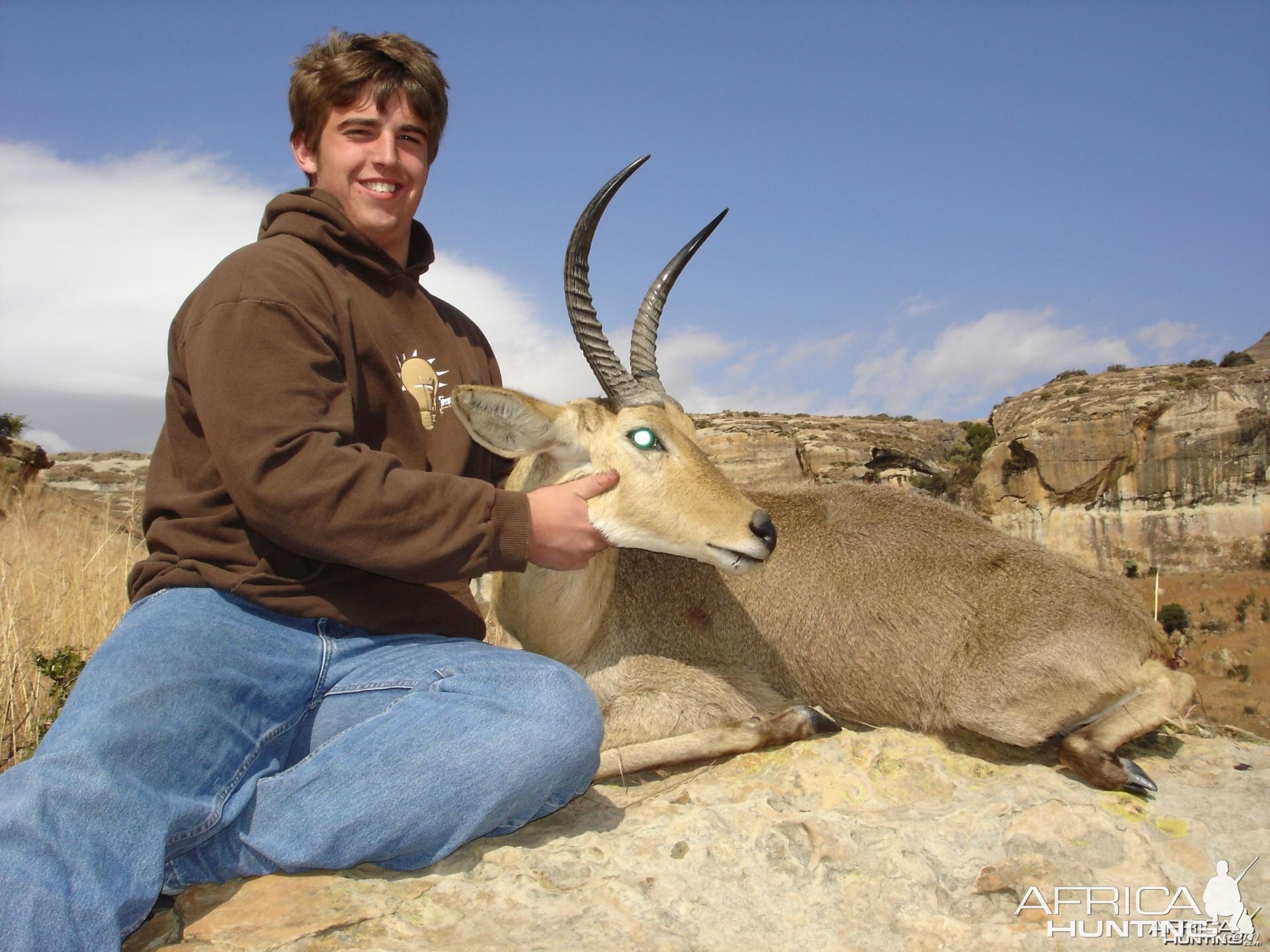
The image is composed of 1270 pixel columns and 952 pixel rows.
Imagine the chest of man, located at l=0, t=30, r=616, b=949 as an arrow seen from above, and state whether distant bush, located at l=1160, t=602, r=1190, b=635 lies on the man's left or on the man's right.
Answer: on the man's left

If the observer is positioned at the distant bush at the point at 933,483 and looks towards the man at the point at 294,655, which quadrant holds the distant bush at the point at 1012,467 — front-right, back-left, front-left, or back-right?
back-left

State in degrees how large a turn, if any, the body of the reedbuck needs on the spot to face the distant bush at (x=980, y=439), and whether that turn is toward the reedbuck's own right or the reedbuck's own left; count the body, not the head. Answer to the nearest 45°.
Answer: approximately 90° to the reedbuck's own right

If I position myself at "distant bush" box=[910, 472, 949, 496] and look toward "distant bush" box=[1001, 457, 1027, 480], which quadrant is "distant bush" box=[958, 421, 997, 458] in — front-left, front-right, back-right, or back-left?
front-left

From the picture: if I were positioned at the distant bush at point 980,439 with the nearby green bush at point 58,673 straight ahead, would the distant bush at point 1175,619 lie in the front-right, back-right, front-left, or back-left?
front-left

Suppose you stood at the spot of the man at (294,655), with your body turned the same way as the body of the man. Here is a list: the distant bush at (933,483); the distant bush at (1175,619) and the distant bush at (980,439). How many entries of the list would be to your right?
0

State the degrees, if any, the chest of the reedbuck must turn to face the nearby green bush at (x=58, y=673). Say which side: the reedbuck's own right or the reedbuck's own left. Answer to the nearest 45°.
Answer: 0° — it already faces it

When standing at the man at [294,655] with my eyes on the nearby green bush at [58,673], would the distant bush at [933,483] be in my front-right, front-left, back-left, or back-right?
front-right

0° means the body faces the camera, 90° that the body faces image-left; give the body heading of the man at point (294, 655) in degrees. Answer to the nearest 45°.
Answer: approximately 315°

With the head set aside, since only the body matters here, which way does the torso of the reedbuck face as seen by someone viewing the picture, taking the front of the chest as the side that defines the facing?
to the viewer's left
